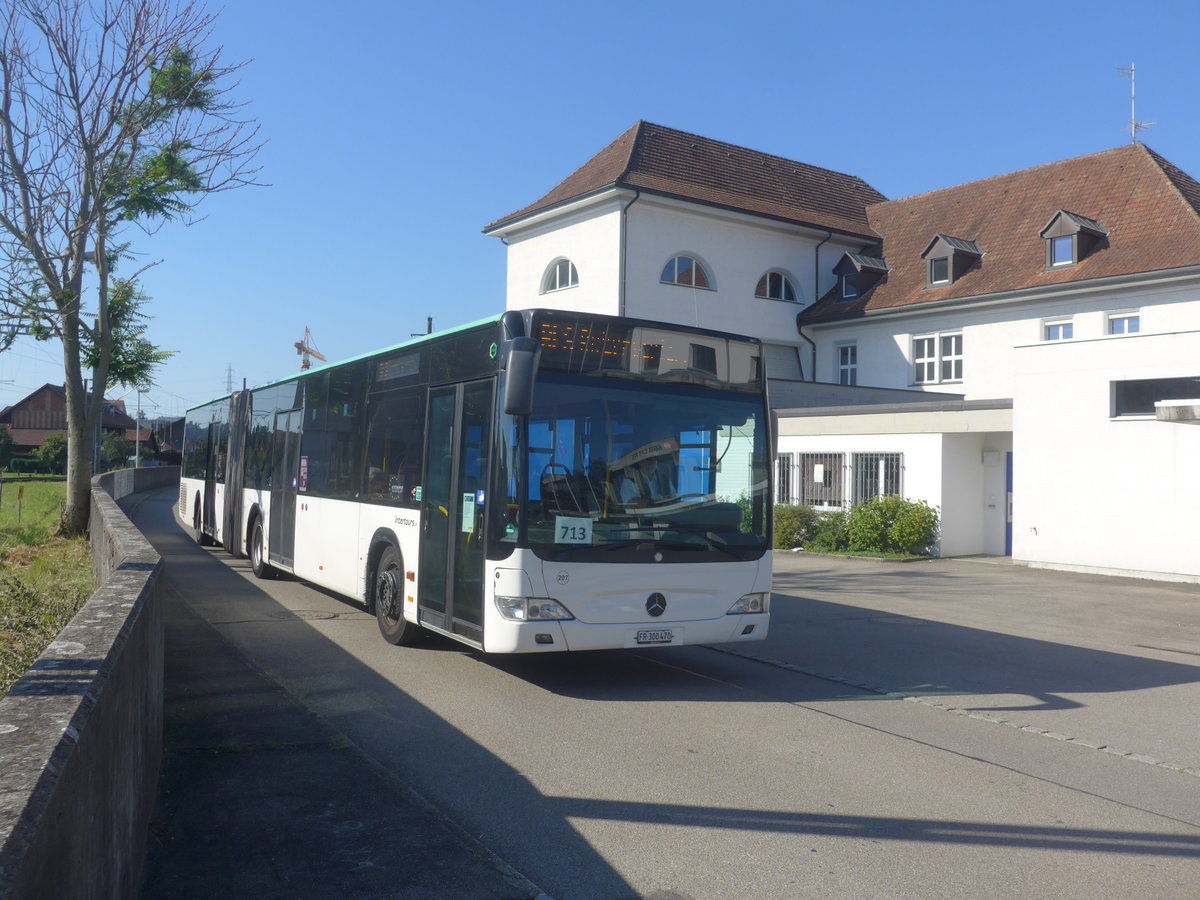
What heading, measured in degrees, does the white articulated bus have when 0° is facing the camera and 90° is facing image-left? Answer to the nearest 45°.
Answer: approximately 315°

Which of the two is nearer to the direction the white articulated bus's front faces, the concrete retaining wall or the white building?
the concrete retaining wall

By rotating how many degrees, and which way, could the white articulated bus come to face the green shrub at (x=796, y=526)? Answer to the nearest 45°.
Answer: approximately 90° to its left

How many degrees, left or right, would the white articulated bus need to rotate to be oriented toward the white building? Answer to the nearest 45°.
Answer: approximately 90° to its left

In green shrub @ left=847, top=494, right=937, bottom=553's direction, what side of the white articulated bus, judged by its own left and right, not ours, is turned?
left

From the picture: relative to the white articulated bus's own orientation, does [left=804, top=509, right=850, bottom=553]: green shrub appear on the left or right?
on its left
